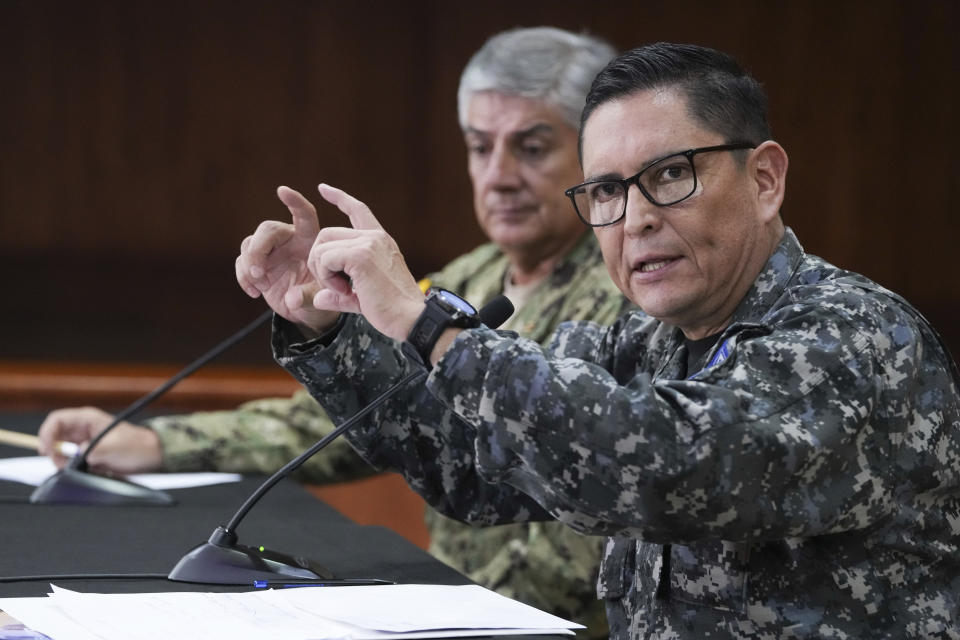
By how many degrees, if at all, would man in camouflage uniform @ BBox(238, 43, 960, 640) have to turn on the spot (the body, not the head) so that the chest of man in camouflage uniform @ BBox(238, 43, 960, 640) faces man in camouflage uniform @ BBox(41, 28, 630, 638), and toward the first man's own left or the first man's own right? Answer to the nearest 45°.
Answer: approximately 135° to the first man's own right

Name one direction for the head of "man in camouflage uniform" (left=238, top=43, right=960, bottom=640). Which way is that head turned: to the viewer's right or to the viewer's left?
to the viewer's left

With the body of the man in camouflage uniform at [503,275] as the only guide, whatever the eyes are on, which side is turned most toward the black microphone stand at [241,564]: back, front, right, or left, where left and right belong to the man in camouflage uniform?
front

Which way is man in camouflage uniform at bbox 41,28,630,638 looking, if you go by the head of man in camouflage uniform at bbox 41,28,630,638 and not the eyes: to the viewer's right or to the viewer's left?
to the viewer's left

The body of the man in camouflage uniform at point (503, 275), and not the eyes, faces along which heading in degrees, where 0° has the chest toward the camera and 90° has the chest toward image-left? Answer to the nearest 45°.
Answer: approximately 45°

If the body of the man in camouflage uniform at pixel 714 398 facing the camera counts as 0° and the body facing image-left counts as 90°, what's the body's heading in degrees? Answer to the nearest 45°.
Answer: approximately 45°

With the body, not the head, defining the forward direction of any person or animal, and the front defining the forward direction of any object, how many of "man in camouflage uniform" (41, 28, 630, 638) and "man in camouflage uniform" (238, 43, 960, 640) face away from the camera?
0

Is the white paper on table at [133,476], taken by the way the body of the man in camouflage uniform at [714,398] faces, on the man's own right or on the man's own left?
on the man's own right

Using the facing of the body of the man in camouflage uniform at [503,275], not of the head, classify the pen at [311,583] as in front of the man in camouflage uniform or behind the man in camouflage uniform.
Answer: in front

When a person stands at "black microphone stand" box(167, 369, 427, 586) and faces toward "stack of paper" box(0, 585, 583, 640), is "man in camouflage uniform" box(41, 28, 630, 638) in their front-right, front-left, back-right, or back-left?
back-left

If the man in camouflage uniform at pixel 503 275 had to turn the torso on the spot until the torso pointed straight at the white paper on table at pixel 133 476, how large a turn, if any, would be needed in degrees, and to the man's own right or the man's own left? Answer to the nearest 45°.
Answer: approximately 45° to the man's own right
